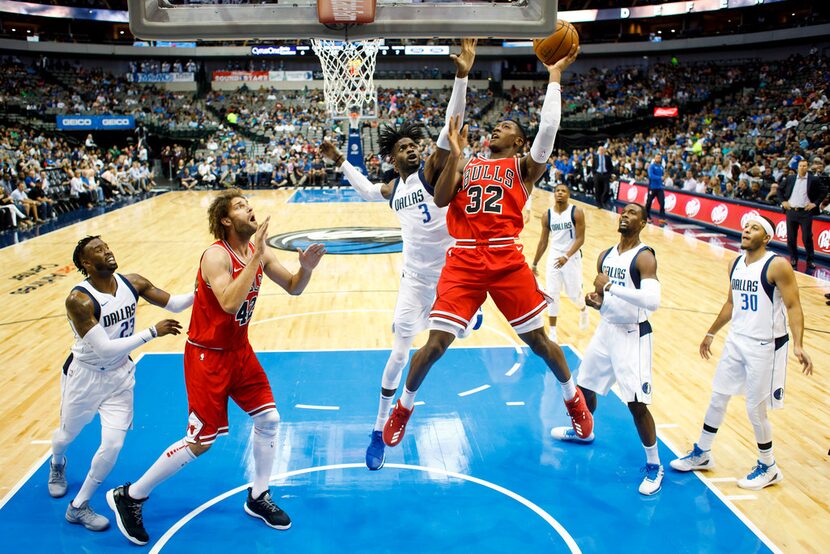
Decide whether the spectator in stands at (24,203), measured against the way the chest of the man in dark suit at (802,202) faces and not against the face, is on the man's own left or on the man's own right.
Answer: on the man's own right

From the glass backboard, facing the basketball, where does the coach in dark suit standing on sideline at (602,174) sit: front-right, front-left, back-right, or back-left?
front-left

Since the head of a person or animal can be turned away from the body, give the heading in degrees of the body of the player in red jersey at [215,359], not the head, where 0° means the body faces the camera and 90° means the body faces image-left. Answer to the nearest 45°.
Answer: approximately 315°

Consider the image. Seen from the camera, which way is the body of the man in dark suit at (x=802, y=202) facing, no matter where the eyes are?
toward the camera

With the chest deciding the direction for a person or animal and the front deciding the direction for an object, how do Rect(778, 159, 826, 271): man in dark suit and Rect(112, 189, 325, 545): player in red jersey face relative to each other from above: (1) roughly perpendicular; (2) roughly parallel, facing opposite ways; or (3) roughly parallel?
roughly perpendicular

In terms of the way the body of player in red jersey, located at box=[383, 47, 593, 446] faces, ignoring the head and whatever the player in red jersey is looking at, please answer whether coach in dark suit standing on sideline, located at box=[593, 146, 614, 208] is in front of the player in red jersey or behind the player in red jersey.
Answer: behind

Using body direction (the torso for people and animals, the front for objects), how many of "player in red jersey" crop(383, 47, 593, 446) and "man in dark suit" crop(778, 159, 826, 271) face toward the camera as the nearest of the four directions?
2

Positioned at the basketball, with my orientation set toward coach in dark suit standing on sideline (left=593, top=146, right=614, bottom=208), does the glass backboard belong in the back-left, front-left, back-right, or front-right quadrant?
back-left

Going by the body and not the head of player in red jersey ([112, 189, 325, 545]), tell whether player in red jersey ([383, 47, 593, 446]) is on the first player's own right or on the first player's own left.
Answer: on the first player's own left

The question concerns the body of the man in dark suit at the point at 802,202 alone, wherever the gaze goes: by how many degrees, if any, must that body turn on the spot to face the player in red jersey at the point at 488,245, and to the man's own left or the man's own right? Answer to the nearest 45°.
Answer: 0° — they already face them
